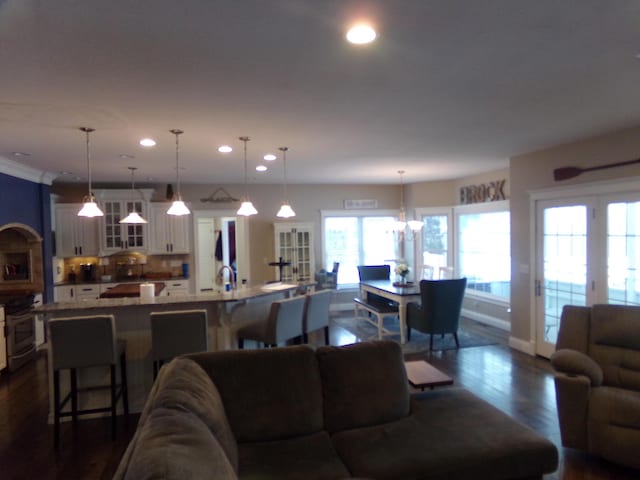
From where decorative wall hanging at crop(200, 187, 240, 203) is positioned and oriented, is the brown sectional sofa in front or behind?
in front

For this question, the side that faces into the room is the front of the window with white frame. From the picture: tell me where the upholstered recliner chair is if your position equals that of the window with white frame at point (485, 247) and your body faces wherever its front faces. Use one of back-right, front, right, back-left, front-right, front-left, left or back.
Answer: front-left

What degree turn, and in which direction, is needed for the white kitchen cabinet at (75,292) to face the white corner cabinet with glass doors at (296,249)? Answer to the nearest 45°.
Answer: approximately 90° to its left

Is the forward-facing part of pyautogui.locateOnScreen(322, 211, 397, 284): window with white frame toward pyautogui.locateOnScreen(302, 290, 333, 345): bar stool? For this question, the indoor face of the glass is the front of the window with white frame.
yes

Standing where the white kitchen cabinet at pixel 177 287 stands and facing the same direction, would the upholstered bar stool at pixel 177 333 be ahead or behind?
ahead

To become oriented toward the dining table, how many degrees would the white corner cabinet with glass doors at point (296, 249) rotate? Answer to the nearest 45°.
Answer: approximately 45° to its left

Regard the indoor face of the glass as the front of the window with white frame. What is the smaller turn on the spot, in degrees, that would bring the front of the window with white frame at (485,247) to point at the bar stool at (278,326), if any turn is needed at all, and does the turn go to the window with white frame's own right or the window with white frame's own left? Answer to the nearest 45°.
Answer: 0° — it already faces it

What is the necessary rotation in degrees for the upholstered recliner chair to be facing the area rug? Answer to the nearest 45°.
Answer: approximately 90° to its right

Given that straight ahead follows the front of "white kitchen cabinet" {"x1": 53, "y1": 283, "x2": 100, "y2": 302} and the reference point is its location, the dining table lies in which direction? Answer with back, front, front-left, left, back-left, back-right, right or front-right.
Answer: front-left
